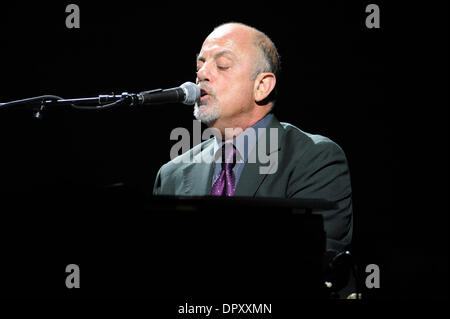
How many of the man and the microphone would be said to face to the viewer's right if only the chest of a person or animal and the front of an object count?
1

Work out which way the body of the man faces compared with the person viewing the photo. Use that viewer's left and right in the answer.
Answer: facing the viewer and to the left of the viewer

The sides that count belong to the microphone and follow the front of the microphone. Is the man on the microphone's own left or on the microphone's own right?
on the microphone's own left

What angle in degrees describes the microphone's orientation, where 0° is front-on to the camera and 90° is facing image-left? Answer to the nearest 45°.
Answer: approximately 270°

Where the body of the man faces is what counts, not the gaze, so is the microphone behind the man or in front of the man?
in front
